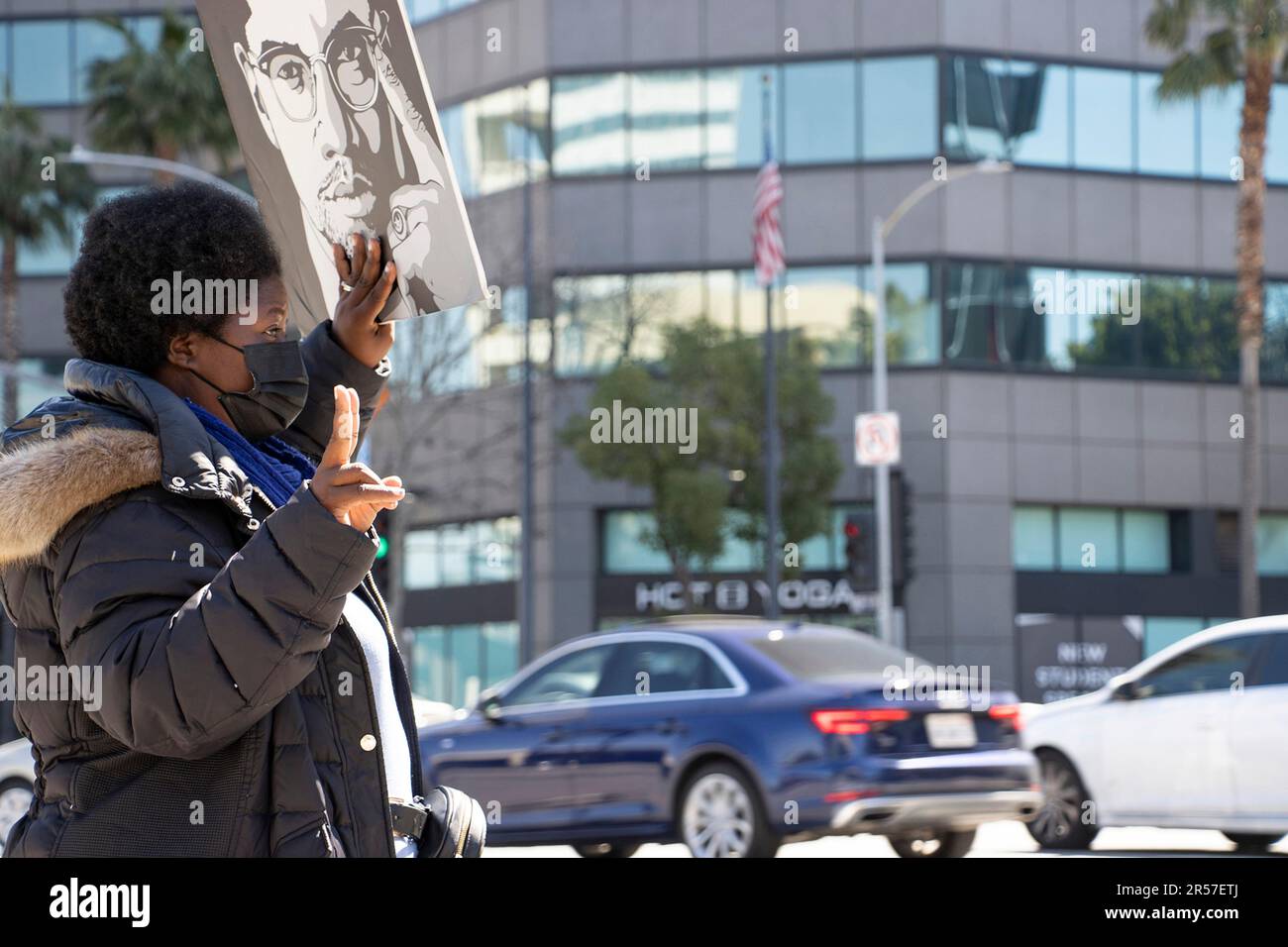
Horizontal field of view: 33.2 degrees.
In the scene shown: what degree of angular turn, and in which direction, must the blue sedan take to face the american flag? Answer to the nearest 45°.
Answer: approximately 45° to its right

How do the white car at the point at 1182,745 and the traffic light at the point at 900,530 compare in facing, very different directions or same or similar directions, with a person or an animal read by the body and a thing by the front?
very different directions

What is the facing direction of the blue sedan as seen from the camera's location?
facing away from the viewer and to the left of the viewer

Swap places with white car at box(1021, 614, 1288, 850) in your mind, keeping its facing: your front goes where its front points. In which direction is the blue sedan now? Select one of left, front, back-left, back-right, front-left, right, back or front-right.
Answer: front-left

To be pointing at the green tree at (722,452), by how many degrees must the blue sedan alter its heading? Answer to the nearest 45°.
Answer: approximately 45° to its right

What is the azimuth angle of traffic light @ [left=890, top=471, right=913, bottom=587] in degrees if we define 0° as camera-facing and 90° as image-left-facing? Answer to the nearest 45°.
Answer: approximately 270°

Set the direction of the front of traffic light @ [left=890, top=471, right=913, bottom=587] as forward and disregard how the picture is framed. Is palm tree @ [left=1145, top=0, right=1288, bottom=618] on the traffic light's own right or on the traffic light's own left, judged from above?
on the traffic light's own left

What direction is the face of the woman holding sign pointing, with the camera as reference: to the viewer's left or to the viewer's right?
to the viewer's right

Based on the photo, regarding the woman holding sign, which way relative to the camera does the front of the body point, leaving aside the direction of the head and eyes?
to the viewer's right

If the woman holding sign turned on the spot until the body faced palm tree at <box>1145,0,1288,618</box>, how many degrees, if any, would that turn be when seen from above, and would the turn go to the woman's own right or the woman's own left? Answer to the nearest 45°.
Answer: approximately 45° to the woman's own left
